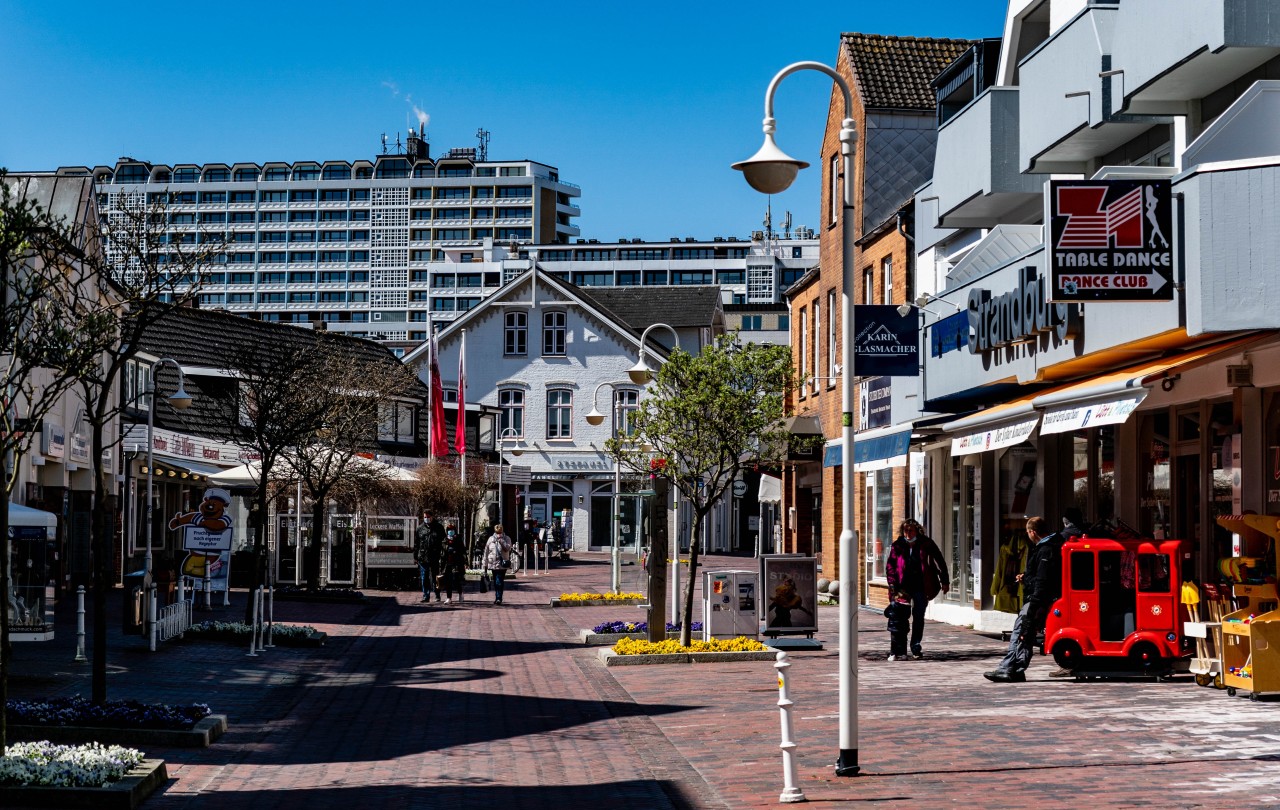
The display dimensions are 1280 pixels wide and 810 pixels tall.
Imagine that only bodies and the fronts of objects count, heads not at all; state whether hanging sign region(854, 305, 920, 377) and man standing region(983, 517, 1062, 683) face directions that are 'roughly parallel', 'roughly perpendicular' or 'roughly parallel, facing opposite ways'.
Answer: roughly perpendicular

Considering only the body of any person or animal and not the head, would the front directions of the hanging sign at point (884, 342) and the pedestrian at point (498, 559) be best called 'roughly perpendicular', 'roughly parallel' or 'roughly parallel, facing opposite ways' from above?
roughly parallel

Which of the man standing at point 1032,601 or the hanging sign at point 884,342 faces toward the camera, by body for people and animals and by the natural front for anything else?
the hanging sign

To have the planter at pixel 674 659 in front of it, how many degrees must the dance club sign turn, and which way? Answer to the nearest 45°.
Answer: approximately 135° to its right

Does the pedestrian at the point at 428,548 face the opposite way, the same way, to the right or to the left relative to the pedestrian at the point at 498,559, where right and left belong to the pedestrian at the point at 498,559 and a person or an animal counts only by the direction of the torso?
the same way

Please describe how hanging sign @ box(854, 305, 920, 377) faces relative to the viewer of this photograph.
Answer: facing the viewer

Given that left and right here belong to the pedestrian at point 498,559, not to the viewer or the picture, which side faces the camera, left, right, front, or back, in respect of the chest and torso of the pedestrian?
front

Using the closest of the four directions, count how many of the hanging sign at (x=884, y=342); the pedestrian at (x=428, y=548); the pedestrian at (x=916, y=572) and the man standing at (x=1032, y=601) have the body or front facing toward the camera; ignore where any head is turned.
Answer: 3

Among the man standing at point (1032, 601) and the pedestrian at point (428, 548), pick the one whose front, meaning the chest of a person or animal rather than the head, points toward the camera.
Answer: the pedestrian

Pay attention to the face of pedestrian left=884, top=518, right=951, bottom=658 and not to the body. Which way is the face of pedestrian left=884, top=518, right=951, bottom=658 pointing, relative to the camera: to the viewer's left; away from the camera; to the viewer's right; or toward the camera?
toward the camera

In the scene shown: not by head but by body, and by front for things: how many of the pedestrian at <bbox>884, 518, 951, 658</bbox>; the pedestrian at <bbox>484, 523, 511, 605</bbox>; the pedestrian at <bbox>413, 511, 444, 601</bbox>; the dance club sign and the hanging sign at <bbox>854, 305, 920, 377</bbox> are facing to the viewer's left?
0

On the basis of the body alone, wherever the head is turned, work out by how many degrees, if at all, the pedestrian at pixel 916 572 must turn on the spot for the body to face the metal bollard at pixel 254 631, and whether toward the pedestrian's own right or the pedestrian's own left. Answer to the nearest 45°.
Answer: approximately 90° to the pedestrian's own right

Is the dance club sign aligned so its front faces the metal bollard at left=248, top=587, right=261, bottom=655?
no

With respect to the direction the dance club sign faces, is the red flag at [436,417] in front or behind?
behind

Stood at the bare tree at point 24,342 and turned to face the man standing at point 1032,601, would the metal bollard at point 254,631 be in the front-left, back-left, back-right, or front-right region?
front-left

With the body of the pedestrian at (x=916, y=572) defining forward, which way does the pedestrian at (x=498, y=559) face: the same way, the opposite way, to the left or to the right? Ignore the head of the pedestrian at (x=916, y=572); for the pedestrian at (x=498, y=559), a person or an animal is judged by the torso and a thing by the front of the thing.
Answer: the same way

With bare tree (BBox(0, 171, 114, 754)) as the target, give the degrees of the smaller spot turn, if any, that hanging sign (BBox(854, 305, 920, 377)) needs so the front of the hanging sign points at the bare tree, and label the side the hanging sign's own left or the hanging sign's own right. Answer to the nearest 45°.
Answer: approximately 45° to the hanging sign's own right

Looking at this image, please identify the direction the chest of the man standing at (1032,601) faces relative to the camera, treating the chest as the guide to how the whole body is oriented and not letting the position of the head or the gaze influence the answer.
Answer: to the viewer's left

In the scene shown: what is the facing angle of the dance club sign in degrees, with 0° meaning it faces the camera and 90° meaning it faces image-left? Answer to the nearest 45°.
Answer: approximately 0°
